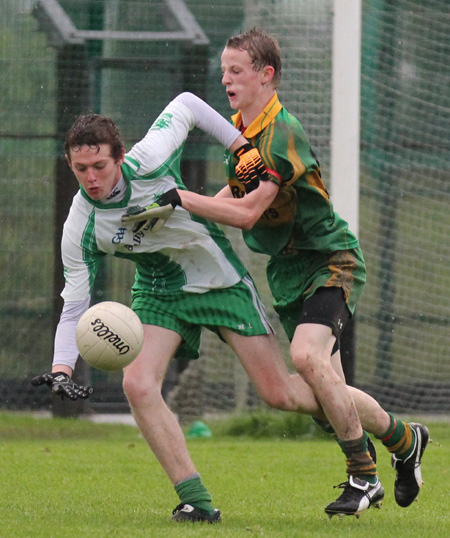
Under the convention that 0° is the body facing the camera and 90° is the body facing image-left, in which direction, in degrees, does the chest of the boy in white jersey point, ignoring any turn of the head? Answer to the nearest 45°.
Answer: approximately 45°

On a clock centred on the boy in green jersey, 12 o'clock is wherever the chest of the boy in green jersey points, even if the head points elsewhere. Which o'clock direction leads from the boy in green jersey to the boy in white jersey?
The boy in white jersey is roughly at 1 o'clock from the boy in green jersey.

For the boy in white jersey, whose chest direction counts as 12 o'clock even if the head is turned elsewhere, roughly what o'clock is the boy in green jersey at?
The boy in green jersey is roughly at 7 o'clock from the boy in white jersey.

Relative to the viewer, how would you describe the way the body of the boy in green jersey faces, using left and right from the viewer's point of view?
facing the viewer and to the left of the viewer

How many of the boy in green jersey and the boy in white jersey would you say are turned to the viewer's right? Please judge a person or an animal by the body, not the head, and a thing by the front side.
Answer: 0

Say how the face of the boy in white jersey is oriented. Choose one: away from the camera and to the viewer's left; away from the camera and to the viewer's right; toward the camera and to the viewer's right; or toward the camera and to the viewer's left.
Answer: toward the camera and to the viewer's left

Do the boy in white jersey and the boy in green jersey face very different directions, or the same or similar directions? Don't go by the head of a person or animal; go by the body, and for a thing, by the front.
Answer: same or similar directions

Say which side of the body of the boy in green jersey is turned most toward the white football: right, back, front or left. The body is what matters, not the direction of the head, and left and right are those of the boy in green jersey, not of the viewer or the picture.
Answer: front
